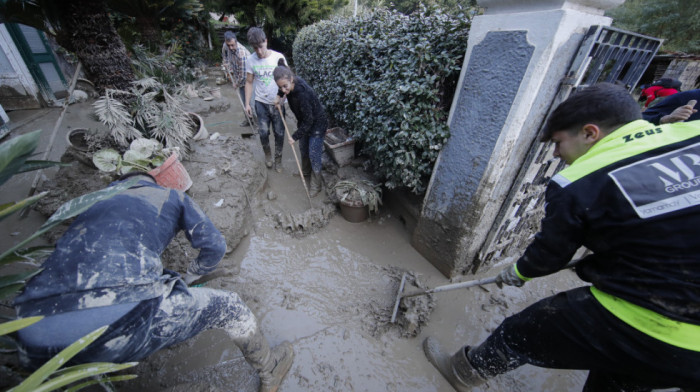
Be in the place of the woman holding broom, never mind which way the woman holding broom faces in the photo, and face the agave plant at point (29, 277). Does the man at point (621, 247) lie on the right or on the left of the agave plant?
left

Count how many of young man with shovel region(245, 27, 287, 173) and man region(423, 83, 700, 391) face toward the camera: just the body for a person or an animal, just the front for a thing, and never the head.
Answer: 1

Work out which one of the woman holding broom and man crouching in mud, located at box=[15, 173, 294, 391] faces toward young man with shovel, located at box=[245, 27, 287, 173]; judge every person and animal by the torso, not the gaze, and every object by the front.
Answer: the man crouching in mud

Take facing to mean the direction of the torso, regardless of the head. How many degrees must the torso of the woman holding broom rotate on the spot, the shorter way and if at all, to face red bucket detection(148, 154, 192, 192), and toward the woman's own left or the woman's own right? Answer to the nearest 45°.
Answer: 0° — they already face it

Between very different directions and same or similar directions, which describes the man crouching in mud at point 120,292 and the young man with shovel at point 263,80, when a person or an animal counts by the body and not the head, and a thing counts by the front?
very different directions

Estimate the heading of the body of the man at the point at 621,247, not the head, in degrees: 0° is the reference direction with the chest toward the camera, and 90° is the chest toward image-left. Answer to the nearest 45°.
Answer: approximately 135°

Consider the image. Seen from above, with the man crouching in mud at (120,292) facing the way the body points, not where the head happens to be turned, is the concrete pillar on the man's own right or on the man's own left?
on the man's own right
